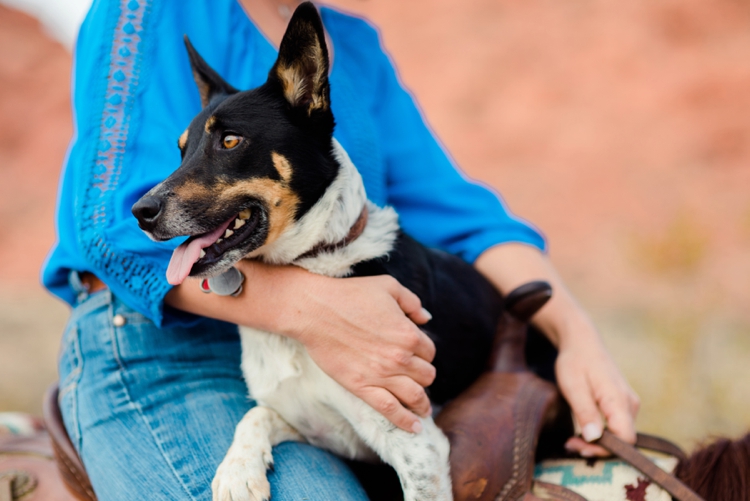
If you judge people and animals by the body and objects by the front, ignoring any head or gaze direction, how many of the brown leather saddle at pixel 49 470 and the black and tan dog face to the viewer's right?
1

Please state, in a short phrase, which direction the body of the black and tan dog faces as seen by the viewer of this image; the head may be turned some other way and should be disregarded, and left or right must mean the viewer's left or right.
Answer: facing the viewer and to the left of the viewer

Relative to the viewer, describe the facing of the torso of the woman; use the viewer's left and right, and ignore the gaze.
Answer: facing the viewer and to the right of the viewer
